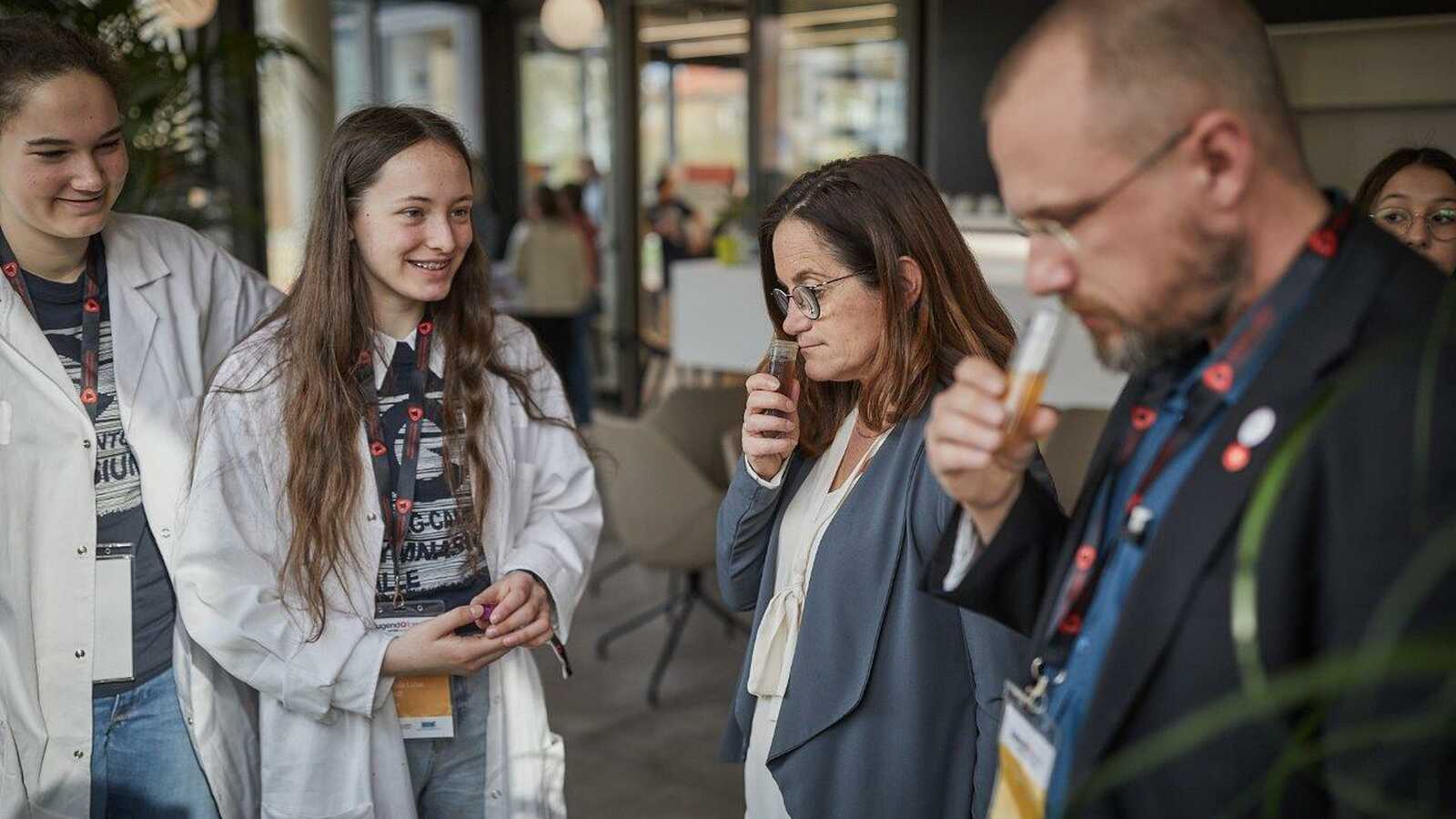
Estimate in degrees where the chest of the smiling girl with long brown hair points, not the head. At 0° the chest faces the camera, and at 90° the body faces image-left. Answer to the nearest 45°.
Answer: approximately 315°

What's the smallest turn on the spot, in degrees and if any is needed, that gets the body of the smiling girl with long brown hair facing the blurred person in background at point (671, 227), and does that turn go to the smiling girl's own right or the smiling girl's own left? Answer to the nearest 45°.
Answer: approximately 135° to the smiling girl's own left

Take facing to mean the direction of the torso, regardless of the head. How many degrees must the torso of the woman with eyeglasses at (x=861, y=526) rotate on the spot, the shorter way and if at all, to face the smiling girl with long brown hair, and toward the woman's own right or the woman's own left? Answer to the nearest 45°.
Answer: approximately 45° to the woman's own right

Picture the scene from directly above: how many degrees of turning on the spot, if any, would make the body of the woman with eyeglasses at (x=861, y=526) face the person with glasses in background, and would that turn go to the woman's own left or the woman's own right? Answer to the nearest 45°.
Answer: approximately 180°

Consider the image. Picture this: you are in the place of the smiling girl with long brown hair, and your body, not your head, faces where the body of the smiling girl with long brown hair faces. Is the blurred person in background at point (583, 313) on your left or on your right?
on your left

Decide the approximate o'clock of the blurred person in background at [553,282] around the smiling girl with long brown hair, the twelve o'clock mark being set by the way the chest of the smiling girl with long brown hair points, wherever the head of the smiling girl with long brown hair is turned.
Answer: The blurred person in background is roughly at 8 o'clock from the smiling girl with long brown hair.

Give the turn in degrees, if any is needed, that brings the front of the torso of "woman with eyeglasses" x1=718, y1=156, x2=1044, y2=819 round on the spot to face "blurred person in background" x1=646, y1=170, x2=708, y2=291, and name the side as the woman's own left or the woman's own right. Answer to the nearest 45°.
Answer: approximately 135° to the woman's own right

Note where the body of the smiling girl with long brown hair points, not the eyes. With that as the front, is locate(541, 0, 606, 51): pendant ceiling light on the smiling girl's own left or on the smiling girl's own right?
on the smiling girl's own left

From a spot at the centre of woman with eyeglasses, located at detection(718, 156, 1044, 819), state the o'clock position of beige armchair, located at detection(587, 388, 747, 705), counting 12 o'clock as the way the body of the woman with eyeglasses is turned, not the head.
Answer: The beige armchair is roughly at 4 o'clock from the woman with eyeglasses.

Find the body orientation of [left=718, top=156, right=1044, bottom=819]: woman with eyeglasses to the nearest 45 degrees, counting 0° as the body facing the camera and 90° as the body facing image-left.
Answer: approximately 45°

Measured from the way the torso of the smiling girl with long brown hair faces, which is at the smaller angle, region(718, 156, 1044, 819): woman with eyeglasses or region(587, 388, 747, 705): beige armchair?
the woman with eyeglasses
